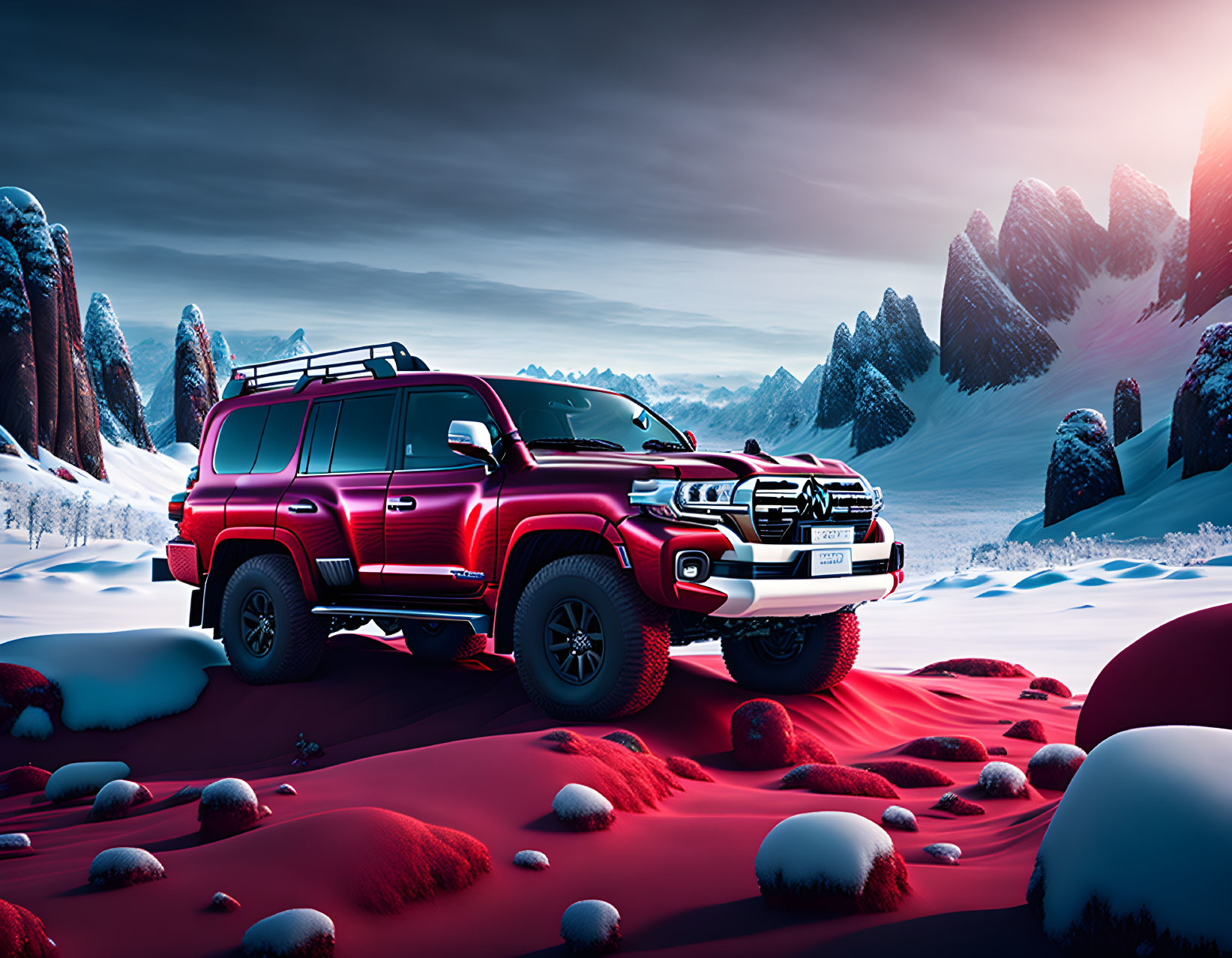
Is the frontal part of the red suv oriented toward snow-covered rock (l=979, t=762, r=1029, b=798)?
yes

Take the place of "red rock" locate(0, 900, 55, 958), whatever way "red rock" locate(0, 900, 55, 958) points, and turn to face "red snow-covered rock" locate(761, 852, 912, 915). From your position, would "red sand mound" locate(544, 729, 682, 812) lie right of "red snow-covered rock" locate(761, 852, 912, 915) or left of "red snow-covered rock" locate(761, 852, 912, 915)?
left

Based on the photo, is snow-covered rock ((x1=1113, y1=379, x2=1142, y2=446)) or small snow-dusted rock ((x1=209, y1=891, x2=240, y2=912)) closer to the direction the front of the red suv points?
the small snow-dusted rock

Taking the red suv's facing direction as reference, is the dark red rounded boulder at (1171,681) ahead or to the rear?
ahead

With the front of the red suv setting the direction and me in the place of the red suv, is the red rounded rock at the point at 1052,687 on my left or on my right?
on my left

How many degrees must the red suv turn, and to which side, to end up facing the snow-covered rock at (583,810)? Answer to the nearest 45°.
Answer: approximately 45° to its right

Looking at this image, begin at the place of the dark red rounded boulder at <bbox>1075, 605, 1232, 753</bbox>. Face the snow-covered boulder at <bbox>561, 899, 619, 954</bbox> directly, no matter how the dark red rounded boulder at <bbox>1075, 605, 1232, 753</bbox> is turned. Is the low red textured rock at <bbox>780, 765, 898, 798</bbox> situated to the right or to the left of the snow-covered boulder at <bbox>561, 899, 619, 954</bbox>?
right

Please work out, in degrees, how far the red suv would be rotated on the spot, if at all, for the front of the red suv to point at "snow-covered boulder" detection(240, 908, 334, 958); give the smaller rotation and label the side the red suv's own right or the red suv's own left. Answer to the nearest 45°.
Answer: approximately 45° to the red suv's own right

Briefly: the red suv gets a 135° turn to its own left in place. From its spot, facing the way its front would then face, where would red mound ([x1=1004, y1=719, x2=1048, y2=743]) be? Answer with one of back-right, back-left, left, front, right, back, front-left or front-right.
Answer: right

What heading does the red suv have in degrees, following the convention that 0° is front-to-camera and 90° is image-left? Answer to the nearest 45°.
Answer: approximately 315°

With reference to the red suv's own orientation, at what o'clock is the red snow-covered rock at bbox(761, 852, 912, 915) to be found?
The red snow-covered rock is roughly at 1 o'clock from the red suv.

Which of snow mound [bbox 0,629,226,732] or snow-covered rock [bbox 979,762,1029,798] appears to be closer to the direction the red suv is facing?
the snow-covered rock

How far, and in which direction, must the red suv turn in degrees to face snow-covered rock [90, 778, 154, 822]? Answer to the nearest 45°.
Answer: approximately 90° to its right

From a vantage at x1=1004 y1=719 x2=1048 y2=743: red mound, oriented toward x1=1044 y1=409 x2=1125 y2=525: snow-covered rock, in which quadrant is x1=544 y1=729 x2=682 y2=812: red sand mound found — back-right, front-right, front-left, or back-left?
back-left
